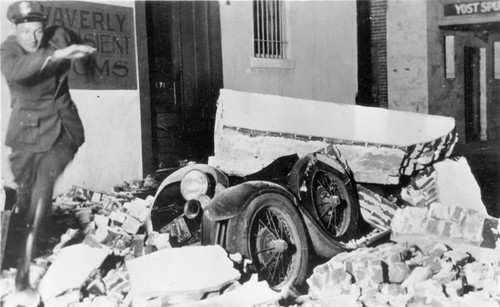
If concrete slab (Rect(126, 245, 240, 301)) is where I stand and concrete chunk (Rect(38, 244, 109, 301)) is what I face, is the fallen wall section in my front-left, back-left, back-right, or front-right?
back-right

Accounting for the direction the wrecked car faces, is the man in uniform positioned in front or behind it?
in front

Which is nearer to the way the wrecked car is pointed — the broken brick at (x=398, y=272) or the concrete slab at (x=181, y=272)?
the concrete slab

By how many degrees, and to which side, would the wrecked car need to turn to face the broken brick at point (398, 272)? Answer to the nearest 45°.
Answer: approximately 90° to its left

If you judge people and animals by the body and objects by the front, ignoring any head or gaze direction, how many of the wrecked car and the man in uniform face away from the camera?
0

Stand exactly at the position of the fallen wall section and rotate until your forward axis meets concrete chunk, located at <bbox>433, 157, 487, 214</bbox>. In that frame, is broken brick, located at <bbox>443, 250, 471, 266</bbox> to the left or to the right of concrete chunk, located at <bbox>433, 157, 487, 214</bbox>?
right

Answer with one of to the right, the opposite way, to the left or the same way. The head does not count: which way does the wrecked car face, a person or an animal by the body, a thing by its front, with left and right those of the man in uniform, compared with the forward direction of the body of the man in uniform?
to the right

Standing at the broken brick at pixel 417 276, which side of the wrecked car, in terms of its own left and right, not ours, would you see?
left

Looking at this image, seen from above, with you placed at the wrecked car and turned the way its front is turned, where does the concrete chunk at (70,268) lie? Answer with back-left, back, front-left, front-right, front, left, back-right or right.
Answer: front

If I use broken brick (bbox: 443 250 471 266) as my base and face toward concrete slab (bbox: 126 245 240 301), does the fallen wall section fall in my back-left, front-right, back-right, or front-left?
front-right

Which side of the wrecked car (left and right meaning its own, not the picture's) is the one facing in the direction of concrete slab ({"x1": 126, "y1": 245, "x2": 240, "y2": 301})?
front

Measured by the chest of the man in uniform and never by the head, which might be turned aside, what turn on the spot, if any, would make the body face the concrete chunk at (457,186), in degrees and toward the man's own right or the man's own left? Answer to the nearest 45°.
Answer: approximately 45° to the man's own left

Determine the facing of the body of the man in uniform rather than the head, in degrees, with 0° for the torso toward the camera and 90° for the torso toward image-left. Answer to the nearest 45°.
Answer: approximately 315°

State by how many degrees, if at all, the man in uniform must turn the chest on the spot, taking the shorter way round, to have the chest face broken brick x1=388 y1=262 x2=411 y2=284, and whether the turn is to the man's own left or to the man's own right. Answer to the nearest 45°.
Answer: approximately 45° to the man's own left

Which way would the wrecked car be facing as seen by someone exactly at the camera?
facing the viewer and to the left of the viewer
